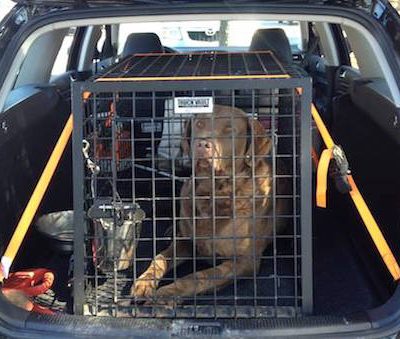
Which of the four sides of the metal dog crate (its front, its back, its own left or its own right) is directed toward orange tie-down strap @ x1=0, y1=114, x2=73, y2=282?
right

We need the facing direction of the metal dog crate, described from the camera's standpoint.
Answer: facing the viewer

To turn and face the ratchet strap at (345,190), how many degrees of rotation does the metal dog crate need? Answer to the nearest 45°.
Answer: approximately 90° to its left
